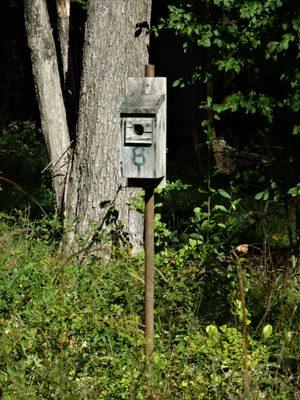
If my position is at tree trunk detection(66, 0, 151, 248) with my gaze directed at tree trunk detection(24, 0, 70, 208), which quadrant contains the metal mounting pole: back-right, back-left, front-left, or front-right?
back-left

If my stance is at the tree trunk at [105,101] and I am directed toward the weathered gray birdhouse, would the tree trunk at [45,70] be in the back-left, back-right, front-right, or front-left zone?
back-right

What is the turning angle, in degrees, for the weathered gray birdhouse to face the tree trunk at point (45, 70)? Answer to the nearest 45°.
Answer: approximately 180°

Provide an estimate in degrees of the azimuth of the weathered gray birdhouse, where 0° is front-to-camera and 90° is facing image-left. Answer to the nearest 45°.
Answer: approximately 0°

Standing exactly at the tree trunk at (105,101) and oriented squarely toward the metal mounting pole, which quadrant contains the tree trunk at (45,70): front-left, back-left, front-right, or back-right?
back-right

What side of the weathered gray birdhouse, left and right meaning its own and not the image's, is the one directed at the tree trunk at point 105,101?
back
